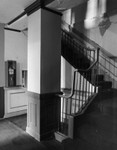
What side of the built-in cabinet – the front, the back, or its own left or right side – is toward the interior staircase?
front

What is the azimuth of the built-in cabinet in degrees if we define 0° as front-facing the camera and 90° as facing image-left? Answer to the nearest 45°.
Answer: approximately 315°

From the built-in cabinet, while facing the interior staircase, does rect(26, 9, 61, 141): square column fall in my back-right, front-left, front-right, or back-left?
front-right

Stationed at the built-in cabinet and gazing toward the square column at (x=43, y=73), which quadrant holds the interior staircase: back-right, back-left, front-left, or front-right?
front-left

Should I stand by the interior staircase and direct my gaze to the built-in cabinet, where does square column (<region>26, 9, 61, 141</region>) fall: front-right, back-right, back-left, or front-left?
front-left
